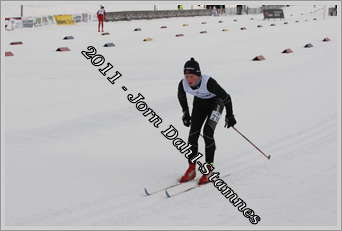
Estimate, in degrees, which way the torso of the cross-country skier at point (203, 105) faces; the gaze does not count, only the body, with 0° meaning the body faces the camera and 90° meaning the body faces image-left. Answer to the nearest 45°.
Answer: approximately 45°

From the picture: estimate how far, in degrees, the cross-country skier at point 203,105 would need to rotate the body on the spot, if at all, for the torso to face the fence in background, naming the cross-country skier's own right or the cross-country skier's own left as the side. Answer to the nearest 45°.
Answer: approximately 135° to the cross-country skier's own right
